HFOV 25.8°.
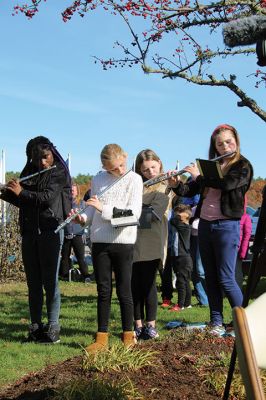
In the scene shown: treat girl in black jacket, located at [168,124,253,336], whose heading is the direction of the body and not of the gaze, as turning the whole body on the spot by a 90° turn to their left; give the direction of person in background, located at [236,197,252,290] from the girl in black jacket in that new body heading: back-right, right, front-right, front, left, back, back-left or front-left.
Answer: back-left

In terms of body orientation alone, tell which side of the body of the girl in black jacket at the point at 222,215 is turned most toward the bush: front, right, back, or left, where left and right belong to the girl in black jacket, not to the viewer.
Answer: right

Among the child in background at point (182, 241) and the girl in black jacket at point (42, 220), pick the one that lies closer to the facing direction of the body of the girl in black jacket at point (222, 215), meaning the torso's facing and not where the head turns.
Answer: the girl in black jacket

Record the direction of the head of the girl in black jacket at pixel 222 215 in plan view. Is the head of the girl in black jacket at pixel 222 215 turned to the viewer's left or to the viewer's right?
to the viewer's left

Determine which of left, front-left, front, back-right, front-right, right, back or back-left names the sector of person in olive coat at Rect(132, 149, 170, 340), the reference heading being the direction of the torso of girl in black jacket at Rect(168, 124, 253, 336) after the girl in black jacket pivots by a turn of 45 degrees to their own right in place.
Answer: front-right

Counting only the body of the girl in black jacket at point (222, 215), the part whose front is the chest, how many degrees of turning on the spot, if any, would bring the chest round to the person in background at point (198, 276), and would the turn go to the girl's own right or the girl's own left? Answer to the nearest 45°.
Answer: approximately 135° to the girl's own right

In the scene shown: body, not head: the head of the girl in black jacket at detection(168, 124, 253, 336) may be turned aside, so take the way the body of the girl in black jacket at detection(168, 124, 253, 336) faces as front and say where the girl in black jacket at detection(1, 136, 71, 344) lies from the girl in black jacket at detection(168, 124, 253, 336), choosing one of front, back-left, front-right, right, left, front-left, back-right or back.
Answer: front-right

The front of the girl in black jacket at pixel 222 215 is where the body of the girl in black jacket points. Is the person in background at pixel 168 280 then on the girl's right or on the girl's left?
on the girl's right

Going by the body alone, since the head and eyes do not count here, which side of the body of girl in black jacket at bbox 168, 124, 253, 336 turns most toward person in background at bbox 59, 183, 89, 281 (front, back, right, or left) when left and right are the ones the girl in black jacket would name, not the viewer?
right

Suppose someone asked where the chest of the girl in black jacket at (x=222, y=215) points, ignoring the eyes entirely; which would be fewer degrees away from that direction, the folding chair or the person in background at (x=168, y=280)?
the folding chair

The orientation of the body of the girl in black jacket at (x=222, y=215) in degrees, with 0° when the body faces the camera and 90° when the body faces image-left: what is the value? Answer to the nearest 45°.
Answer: approximately 45°

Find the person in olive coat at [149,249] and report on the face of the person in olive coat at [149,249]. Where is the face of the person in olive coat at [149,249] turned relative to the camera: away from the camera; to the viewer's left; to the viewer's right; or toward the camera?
toward the camera

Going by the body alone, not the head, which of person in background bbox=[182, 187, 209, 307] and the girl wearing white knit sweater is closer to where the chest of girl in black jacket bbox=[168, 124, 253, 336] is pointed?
the girl wearing white knit sweater

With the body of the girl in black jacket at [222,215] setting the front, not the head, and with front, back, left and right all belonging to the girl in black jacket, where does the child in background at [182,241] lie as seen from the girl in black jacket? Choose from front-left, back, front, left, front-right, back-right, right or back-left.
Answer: back-right

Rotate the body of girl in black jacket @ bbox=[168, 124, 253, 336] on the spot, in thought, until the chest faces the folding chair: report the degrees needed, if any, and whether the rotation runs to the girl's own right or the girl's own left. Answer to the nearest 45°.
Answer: approximately 45° to the girl's own left
